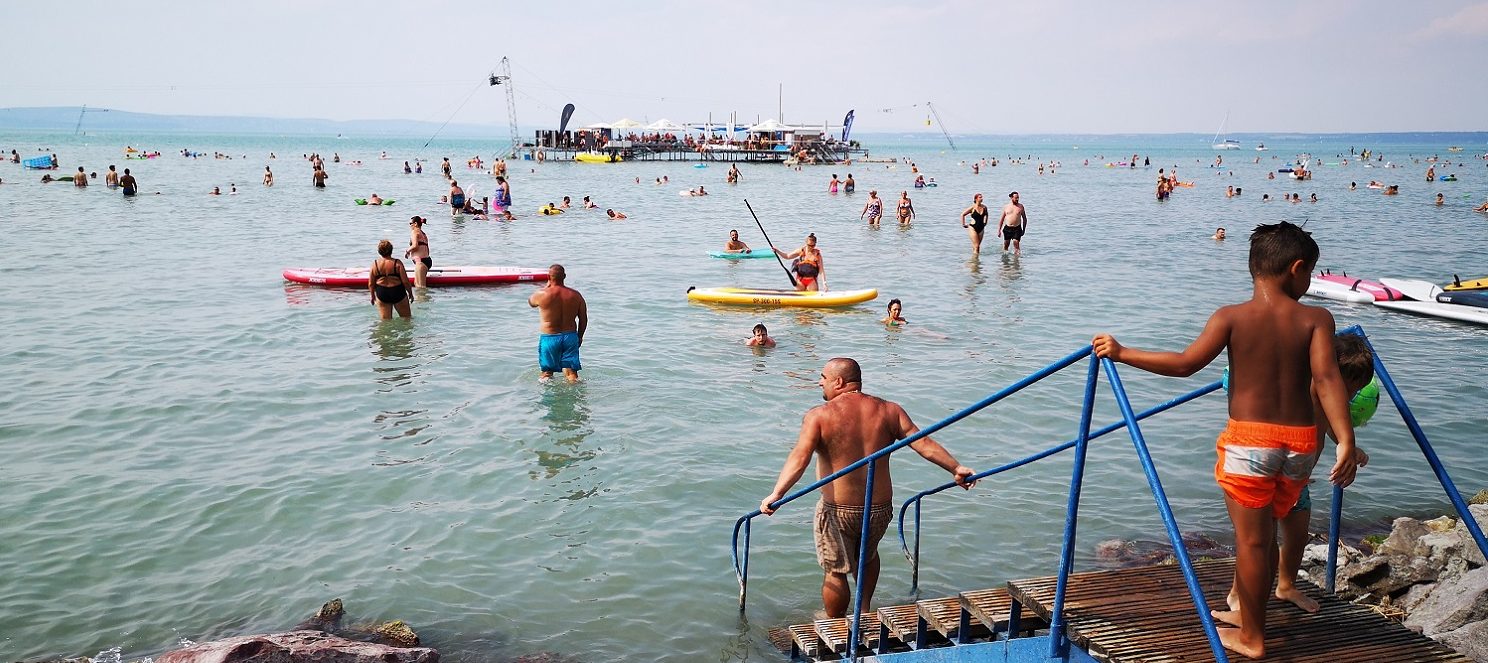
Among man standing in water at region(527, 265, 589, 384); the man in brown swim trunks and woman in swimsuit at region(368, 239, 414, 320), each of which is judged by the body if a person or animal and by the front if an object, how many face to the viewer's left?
0

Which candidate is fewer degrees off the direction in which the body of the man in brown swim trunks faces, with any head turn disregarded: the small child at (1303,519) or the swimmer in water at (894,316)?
the swimmer in water

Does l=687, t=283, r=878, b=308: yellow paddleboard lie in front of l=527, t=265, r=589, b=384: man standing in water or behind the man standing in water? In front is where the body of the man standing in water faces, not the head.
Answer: in front

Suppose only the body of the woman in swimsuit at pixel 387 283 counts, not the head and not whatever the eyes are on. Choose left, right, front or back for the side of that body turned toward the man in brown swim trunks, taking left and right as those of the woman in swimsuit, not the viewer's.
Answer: back

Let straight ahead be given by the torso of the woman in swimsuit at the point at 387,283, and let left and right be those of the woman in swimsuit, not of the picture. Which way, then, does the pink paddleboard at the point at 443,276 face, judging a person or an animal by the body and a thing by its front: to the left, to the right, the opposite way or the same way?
to the left

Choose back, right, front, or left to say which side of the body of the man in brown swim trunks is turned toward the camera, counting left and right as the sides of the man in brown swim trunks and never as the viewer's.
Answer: back

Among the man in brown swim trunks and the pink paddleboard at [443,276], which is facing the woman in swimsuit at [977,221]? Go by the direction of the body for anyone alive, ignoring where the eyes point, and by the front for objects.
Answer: the man in brown swim trunks

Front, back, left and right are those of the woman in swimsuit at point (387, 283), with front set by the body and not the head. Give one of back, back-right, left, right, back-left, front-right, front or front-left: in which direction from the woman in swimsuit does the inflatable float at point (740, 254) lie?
front-right

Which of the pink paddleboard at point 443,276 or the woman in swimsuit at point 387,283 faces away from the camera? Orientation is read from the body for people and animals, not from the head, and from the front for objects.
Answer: the woman in swimsuit

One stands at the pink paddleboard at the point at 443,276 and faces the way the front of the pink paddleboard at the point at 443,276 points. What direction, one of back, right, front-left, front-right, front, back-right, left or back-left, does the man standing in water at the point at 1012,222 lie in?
back

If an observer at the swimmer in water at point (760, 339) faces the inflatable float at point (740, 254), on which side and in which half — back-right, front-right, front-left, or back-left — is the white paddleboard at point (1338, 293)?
front-right

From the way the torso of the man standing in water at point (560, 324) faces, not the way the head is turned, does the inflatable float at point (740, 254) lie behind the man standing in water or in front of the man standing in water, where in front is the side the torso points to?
in front

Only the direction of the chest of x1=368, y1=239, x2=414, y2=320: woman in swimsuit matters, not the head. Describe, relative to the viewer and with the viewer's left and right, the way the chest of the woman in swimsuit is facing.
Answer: facing away from the viewer

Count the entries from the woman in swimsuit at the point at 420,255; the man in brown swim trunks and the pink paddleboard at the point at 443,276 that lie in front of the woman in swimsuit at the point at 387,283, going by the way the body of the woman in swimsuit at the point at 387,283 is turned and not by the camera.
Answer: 2

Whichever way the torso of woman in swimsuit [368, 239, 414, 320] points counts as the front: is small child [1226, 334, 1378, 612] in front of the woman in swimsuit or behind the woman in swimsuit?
behind

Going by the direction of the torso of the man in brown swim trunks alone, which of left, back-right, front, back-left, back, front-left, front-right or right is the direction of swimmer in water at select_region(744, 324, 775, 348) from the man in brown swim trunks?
front

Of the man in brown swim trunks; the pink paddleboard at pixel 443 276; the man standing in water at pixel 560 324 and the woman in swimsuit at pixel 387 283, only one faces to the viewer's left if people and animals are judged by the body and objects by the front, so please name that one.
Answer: the pink paddleboard

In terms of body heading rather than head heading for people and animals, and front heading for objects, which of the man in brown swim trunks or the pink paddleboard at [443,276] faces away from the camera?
the man in brown swim trunks

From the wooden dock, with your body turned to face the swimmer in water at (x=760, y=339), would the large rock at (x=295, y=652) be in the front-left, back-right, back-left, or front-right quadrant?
front-left

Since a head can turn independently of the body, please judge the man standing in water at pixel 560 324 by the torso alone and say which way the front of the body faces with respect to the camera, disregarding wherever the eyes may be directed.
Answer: away from the camera

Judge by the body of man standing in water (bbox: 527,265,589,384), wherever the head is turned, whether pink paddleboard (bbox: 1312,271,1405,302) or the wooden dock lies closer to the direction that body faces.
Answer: the pink paddleboard
